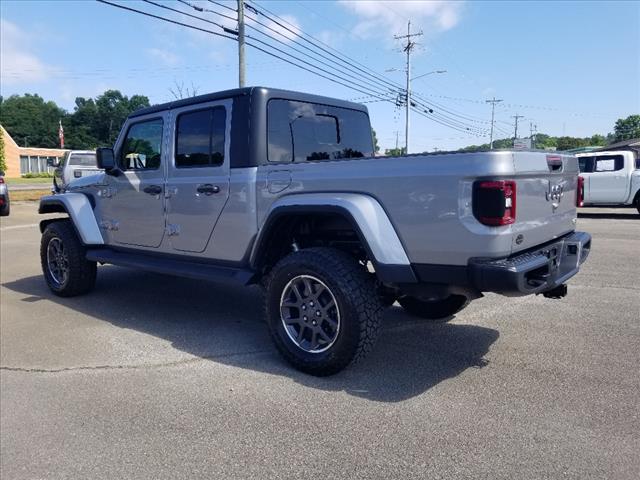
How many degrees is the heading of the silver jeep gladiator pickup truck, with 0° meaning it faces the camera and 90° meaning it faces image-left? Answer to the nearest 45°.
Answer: approximately 135°

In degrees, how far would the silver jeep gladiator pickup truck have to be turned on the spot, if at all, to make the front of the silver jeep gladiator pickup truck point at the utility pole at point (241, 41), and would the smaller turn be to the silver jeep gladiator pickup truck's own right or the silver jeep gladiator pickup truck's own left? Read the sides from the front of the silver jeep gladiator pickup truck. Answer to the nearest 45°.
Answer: approximately 45° to the silver jeep gladiator pickup truck's own right
